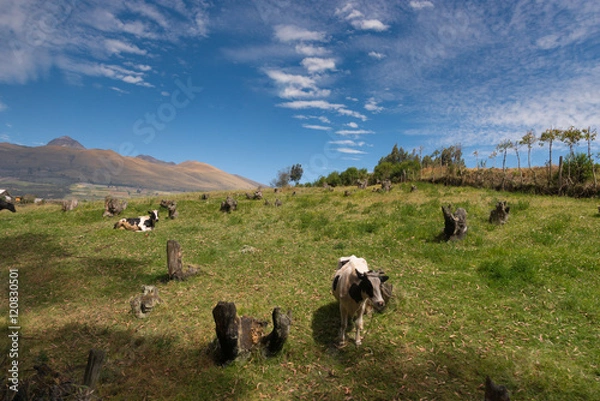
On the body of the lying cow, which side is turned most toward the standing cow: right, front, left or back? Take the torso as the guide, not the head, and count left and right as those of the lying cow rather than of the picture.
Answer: right

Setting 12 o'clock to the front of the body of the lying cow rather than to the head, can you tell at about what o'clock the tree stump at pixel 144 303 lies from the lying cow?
The tree stump is roughly at 3 o'clock from the lying cow.

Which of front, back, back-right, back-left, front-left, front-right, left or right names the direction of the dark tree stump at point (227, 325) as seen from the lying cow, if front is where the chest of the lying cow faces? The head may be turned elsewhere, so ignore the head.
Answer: right

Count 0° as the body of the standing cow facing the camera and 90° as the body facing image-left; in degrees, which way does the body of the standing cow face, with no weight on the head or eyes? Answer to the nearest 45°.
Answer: approximately 0°

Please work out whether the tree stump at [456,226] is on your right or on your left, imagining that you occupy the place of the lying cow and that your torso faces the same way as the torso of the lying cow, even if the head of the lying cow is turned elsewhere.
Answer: on your right

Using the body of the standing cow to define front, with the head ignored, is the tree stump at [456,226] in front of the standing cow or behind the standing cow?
behind

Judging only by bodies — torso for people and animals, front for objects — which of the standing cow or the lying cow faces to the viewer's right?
the lying cow

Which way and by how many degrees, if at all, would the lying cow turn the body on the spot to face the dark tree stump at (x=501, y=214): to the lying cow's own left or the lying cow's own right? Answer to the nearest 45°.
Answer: approximately 45° to the lying cow's own right

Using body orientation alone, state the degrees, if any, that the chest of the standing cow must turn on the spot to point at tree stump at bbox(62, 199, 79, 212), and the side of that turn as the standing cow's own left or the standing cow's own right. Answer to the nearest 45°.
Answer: approximately 135° to the standing cow's own right

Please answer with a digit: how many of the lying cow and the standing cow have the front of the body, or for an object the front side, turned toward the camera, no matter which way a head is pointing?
1

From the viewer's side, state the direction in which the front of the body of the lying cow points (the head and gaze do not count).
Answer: to the viewer's right

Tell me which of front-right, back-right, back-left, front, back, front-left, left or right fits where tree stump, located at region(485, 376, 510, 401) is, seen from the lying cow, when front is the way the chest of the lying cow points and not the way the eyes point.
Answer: right

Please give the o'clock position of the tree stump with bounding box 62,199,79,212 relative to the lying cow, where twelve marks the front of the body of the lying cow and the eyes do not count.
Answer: The tree stump is roughly at 8 o'clock from the lying cow.
